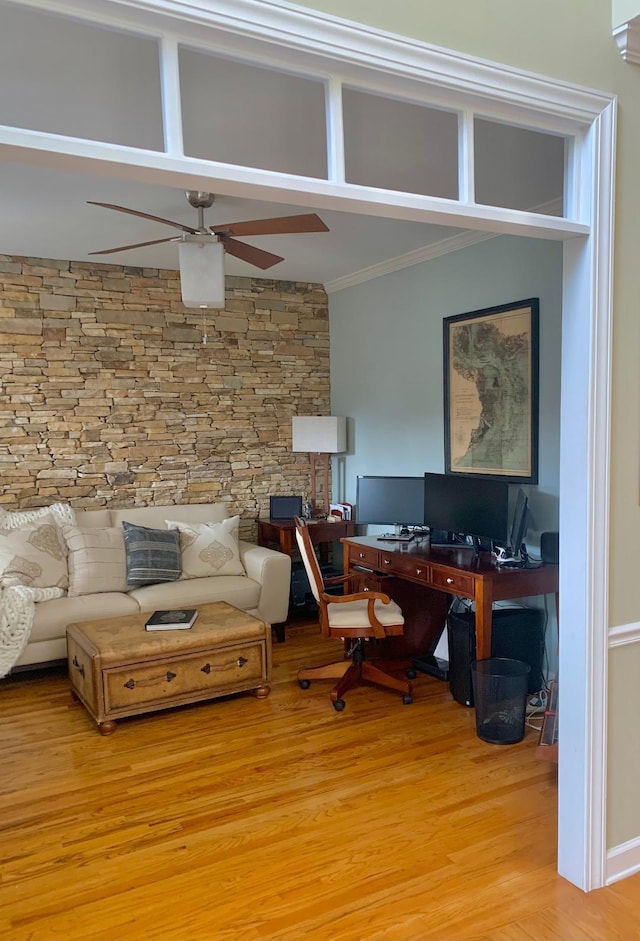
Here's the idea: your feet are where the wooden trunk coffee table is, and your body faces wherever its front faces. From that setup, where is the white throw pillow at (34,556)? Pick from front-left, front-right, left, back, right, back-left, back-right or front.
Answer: back

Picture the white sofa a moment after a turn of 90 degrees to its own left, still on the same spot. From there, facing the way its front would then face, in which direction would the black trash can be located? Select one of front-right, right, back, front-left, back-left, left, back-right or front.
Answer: front-right

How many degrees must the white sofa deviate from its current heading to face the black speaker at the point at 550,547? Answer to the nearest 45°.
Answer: approximately 45° to its left

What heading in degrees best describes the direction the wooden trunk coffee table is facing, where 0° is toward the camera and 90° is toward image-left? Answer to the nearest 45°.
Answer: approximately 315°

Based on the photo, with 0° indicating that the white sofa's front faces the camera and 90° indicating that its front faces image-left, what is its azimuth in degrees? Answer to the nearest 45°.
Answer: approximately 0°

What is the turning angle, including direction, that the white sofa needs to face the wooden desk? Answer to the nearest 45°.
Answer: approximately 45° to its left

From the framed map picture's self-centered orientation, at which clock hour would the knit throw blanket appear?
The knit throw blanket is roughly at 1 o'clock from the framed map picture.

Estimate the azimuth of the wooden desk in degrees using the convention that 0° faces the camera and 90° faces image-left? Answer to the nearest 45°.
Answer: approximately 45°
